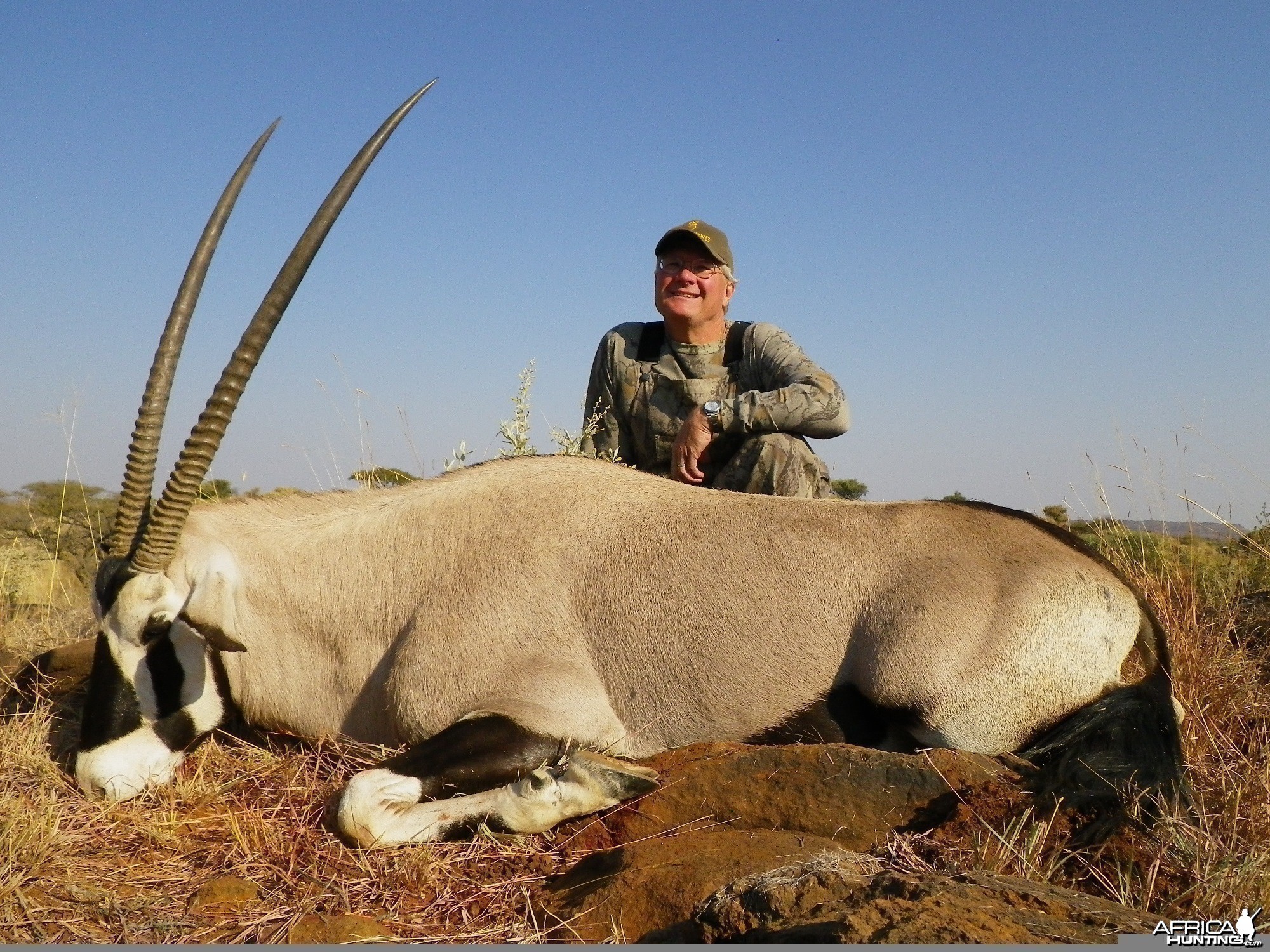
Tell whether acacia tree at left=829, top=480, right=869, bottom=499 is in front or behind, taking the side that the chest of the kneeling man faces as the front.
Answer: behind

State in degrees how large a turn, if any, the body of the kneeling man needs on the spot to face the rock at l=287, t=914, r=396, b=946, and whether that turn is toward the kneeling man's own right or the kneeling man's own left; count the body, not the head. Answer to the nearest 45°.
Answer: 0° — they already face it

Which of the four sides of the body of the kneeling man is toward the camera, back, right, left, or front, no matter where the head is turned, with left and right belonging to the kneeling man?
front

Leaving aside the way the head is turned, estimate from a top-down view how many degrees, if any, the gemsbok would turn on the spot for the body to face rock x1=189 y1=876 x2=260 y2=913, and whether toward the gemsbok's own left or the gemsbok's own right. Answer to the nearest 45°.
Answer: approximately 45° to the gemsbok's own left

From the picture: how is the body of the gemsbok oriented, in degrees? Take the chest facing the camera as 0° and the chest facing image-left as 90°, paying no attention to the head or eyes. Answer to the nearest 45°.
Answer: approximately 90°

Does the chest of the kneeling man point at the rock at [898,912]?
yes

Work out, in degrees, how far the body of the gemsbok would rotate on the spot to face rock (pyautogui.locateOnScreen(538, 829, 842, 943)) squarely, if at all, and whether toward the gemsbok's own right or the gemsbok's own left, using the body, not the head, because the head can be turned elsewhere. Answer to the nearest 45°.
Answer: approximately 90° to the gemsbok's own left

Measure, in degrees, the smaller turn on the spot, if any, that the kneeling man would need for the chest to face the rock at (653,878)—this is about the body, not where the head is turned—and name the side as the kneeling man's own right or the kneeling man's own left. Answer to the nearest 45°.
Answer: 0° — they already face it

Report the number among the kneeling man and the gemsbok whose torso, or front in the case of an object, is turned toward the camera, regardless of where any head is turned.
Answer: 1

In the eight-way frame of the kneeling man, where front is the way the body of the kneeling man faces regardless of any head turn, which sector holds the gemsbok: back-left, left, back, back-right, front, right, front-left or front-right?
front

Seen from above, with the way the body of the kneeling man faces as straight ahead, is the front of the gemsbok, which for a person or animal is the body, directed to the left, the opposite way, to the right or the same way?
to the right

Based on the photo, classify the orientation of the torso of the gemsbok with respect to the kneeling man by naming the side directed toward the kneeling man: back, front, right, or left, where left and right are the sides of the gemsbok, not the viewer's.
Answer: right

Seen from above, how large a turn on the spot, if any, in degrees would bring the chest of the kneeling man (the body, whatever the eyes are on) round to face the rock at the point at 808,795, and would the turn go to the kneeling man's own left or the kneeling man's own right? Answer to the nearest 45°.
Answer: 0° — they already face it

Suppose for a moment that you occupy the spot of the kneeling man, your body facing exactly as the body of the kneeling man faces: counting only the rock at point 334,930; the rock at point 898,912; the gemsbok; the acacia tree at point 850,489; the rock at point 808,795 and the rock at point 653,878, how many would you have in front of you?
5
